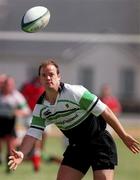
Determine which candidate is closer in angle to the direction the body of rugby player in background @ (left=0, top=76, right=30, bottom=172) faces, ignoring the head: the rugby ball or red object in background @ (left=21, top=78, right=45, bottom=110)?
the rugby ball

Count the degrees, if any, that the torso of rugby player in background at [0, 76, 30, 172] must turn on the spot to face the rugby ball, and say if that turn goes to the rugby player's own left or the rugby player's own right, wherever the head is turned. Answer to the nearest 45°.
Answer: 0° — they already face it

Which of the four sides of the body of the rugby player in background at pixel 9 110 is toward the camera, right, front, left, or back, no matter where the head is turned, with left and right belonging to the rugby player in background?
front
